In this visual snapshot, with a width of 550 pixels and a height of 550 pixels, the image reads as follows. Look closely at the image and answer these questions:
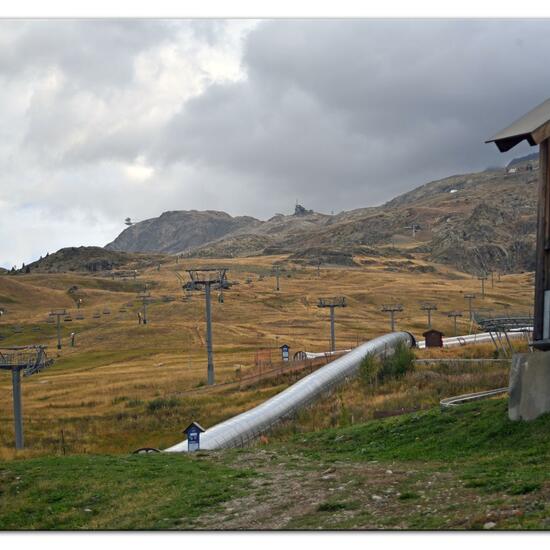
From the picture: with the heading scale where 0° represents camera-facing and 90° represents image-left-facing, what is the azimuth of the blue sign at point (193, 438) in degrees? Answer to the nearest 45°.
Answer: approximately 0°

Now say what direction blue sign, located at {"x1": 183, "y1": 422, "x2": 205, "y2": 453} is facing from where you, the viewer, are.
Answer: facing the viewer
